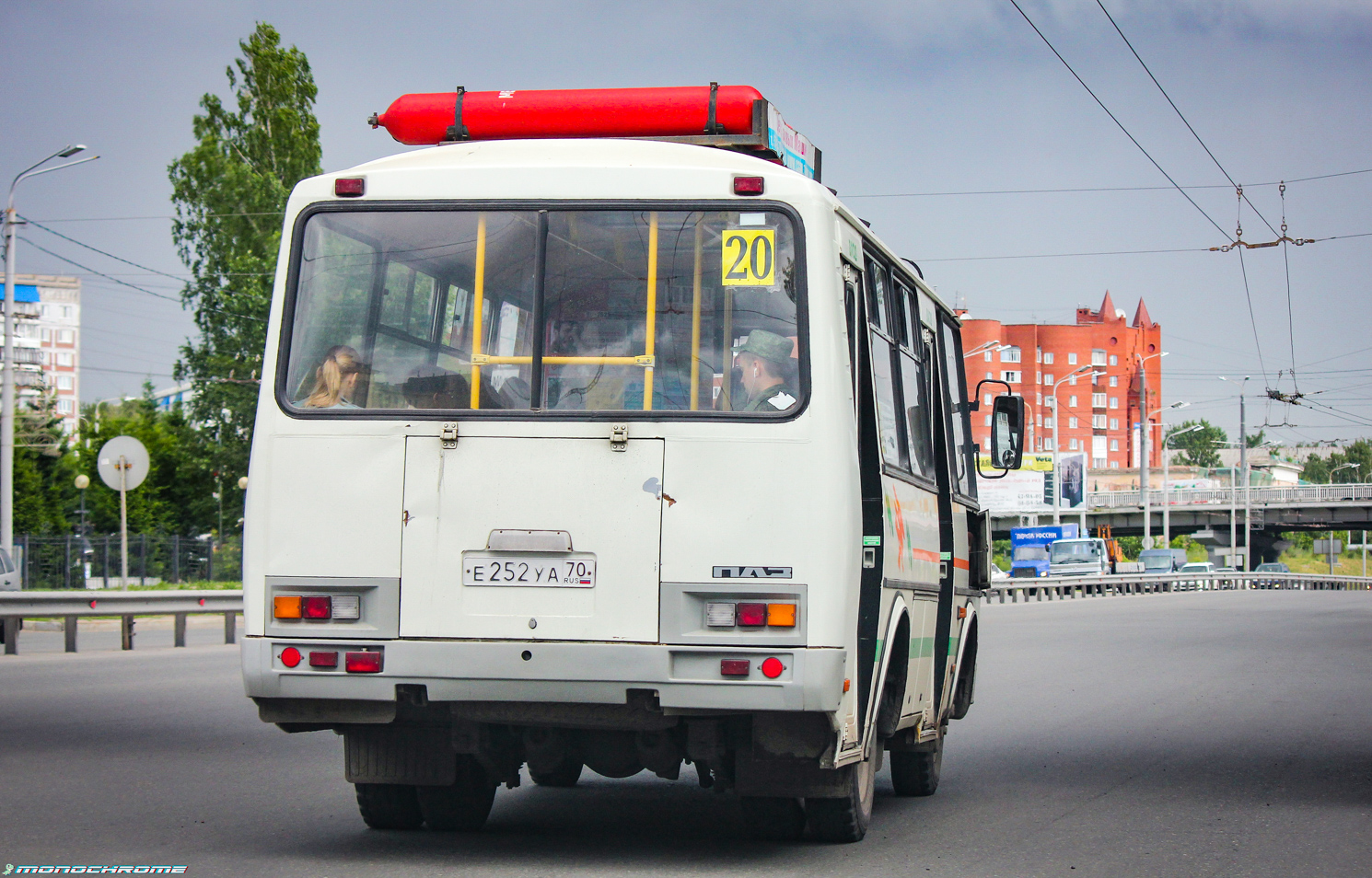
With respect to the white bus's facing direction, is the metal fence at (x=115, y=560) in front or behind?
in front

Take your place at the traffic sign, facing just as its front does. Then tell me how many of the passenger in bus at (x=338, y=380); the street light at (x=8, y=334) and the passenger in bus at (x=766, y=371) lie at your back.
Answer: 2

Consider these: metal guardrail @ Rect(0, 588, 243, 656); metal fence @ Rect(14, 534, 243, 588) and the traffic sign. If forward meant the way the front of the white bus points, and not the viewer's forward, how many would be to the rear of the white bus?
0

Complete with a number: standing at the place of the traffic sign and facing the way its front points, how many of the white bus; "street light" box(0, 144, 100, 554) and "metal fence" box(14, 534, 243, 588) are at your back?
1

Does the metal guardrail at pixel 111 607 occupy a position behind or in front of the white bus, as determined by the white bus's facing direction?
in front

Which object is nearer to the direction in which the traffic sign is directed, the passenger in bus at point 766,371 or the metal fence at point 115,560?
the metal fence

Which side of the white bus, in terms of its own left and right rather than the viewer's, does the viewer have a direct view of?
back

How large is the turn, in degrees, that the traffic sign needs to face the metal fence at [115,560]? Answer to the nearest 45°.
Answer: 0° — it already faces it

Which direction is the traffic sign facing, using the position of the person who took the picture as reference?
facing away from the viewer

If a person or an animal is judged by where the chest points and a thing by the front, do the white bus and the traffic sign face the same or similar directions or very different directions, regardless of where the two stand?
same or similar directions

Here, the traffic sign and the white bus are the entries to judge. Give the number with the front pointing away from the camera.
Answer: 2

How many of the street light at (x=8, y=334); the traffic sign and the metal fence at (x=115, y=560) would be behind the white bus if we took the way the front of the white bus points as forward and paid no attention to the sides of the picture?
0
